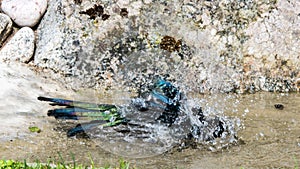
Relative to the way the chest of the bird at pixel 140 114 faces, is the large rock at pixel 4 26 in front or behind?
behind

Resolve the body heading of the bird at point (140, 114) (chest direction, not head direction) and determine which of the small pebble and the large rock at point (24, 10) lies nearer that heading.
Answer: the small pebble

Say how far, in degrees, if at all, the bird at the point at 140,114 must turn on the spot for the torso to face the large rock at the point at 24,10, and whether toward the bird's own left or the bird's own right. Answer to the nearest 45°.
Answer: approximately 135° to the bird's own left

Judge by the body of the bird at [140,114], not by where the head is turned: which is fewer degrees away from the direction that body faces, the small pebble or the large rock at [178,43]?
the small pebble

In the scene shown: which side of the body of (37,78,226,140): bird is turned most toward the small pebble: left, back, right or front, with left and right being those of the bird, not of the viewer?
front

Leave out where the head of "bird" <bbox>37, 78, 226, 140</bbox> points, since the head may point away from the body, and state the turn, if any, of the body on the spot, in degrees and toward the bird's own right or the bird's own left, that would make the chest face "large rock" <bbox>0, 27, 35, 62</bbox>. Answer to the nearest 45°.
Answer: approximately 135° to the bird's own left

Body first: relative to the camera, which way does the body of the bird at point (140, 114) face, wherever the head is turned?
to the viewer's right

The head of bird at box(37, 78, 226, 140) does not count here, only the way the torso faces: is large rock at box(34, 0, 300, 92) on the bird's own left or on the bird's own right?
on the bird's own left
